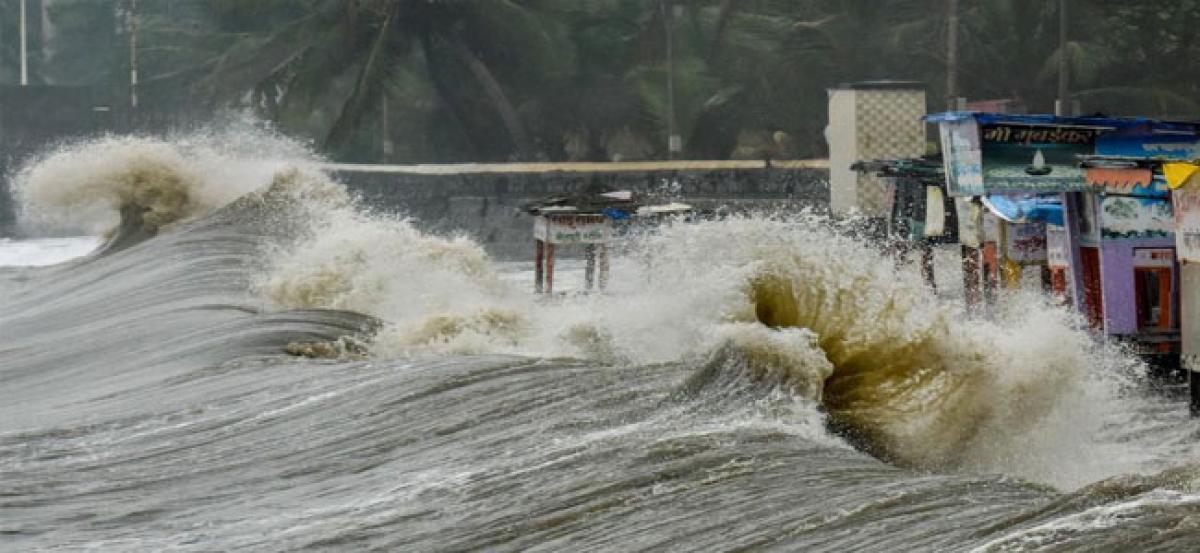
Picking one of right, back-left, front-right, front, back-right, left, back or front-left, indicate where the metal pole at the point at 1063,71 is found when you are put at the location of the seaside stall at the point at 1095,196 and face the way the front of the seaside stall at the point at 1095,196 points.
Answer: back-right

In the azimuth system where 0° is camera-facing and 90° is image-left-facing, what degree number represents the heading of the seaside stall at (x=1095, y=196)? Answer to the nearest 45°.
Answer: approximately 45°

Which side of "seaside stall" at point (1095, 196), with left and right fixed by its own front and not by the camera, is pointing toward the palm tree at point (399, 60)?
right

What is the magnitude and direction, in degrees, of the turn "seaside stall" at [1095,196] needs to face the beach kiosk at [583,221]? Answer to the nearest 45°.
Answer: approximately 90° to its right

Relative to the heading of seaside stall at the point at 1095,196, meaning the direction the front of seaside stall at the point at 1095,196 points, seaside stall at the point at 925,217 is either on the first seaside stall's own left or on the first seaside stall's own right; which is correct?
on the first seaside stall's own right
